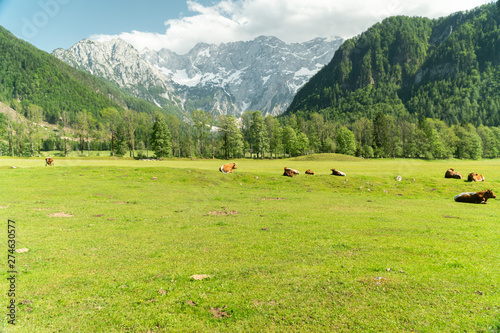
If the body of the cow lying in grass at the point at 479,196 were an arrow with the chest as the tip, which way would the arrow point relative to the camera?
to the viewer's right
